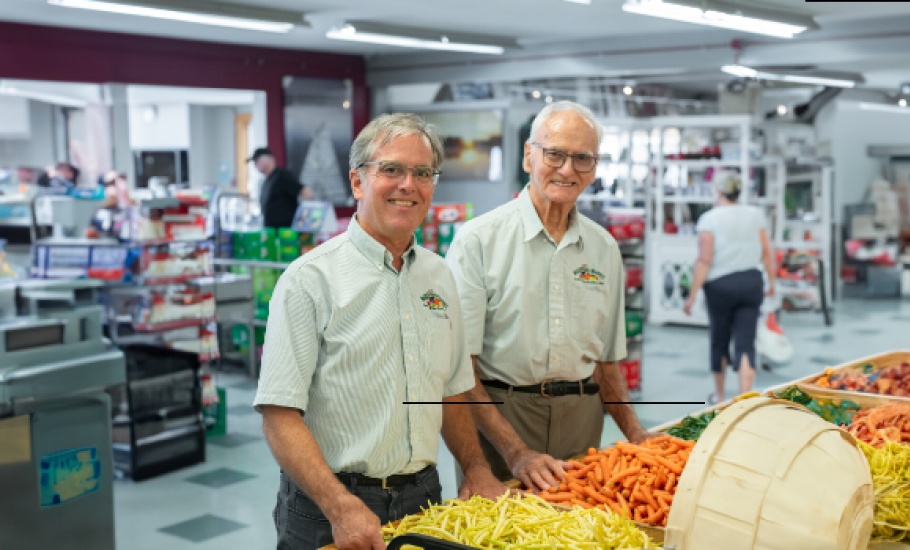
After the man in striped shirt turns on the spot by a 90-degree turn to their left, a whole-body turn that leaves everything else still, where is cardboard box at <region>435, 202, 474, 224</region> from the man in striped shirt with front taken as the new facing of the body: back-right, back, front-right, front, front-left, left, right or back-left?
front-left

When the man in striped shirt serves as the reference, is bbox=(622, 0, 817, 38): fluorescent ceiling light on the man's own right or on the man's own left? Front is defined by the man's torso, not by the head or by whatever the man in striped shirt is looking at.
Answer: on the man's own left

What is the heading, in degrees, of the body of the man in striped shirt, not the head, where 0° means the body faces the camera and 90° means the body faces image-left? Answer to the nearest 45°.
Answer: approximately 315°

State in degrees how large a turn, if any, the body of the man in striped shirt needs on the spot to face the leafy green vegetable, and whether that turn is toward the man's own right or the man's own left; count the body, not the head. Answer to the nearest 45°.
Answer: approximately 90° to the man's own left

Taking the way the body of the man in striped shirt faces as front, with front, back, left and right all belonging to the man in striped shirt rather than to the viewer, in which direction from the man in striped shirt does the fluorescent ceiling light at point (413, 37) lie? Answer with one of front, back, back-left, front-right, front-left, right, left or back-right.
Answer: back-left

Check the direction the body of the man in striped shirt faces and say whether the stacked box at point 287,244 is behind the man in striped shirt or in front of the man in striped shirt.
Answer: behind

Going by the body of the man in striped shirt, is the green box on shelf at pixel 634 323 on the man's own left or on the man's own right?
on the man's own left

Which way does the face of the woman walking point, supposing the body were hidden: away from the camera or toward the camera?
away from the camera

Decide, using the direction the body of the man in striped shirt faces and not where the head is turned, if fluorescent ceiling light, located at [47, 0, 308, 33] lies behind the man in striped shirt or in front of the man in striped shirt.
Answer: behind

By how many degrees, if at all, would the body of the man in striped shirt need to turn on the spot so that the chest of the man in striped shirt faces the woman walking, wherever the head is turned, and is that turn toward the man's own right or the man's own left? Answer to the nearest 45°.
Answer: approximately 90° to the man's own left
